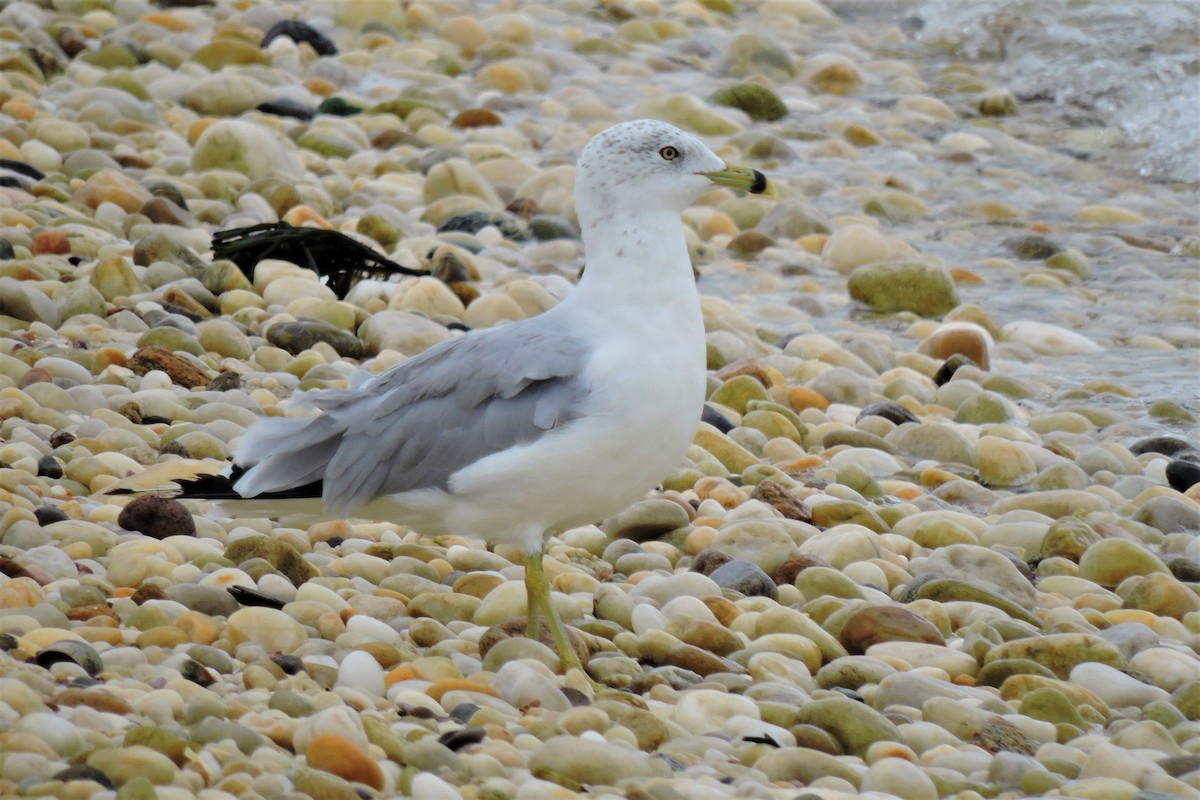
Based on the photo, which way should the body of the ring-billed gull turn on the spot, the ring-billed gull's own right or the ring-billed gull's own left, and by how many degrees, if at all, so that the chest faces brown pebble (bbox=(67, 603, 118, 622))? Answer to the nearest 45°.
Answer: approximately 180°

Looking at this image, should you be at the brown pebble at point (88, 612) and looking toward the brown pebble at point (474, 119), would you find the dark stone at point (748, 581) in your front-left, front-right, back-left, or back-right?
front-right

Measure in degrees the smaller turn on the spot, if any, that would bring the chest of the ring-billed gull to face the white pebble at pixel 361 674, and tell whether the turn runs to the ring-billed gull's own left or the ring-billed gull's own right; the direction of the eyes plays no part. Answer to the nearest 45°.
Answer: approximately 135° to the ring-billed gull's own right

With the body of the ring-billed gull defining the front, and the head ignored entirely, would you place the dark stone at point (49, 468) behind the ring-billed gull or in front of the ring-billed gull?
behind

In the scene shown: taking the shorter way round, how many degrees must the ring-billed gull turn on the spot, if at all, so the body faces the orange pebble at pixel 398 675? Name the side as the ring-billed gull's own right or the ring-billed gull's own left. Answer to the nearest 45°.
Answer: approximately 135° to the ring-billed gull's own right

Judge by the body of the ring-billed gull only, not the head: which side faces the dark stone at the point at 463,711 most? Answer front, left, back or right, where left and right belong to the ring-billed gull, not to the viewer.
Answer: right

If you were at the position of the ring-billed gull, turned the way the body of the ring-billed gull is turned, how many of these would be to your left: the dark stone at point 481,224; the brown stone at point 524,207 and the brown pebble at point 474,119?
3

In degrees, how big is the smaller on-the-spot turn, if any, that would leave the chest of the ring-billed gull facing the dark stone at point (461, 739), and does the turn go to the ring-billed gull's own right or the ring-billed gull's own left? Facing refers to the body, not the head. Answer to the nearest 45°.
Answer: approximately 90° to the ring-billed gull's own right

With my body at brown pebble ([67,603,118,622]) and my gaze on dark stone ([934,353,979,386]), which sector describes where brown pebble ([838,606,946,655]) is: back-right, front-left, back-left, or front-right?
front-right

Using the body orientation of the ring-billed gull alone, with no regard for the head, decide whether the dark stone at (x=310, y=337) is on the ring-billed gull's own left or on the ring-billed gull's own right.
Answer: on the ring-billed gull's own left

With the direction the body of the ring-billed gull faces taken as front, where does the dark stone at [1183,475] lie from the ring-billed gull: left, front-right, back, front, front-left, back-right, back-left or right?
front-left

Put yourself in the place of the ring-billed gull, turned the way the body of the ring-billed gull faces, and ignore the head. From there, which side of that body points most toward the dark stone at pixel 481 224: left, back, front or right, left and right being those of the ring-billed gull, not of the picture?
left

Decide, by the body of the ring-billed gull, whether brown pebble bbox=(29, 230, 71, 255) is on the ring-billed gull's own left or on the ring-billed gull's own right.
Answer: on the ring-billed gull's own left

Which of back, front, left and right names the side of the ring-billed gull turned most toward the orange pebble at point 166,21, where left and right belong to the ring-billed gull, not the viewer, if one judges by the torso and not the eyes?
left

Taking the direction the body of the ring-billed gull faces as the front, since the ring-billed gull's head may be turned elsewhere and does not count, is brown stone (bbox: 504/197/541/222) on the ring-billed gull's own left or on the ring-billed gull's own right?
on the ring-billed gull's own left

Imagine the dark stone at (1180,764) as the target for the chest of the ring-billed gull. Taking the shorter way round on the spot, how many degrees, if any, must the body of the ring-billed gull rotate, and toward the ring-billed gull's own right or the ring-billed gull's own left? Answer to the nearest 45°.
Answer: approximately 45° to the ring-billed gull's own right

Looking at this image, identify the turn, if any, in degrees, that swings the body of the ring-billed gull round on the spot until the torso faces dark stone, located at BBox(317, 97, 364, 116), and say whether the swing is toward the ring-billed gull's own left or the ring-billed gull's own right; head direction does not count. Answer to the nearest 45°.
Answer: approximately 90° to the ring-billed gull's own left

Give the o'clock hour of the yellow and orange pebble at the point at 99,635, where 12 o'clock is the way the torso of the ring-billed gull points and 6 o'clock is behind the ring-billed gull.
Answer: The yellow and orange pebble is roughly at 5 o'clock from the ring-billed gull.

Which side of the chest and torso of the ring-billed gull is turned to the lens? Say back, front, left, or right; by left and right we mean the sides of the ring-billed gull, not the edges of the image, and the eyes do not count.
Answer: right

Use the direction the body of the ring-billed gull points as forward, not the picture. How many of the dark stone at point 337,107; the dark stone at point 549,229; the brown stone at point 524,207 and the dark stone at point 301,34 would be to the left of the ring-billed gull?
4
